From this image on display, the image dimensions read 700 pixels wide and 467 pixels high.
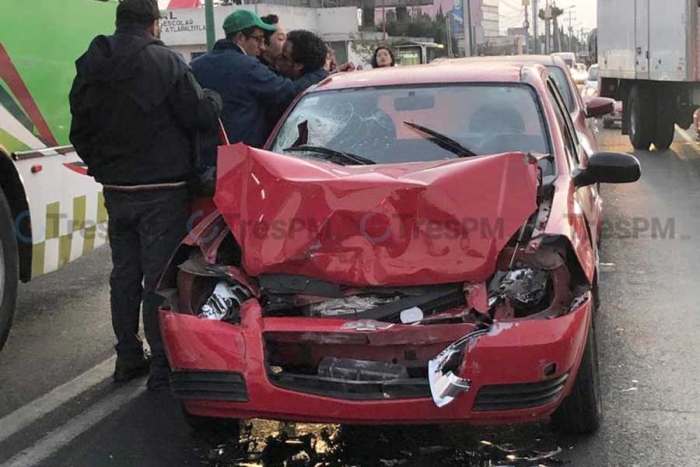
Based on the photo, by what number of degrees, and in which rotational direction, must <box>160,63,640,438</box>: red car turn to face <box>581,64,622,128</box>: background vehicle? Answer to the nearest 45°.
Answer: approximately 180°

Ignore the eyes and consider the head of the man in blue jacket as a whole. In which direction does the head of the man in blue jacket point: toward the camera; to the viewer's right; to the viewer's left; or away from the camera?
to the viewer's right

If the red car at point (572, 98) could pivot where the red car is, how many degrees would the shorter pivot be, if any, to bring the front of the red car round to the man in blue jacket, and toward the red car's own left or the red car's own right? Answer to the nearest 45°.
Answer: approximately 45° to the red car's own right

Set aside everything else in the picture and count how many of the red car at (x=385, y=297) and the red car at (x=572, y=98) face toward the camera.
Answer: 2

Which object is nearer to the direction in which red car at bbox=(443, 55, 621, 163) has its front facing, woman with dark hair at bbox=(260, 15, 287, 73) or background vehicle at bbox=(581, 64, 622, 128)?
the woman with dark hair

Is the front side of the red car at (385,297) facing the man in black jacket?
no

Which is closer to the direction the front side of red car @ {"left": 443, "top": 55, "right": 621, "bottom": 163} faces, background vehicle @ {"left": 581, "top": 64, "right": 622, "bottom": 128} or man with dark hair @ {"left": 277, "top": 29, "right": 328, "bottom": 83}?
the man with dark hair

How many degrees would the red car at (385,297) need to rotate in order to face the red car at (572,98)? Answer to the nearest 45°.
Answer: approximately 180°

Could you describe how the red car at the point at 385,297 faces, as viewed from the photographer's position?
facing the viewer

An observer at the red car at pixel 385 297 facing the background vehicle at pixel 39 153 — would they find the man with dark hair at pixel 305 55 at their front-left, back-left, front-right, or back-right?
front-right

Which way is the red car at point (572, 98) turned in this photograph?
toward the camera

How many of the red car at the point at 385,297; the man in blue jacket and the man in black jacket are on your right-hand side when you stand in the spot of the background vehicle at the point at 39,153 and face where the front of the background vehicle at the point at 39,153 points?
0

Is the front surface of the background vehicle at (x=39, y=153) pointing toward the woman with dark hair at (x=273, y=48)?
no

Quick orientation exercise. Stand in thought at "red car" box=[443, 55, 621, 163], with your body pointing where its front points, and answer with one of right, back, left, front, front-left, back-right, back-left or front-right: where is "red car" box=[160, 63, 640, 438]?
front

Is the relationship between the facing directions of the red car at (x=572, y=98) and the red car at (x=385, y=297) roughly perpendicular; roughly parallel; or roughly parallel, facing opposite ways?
roughly parallel
